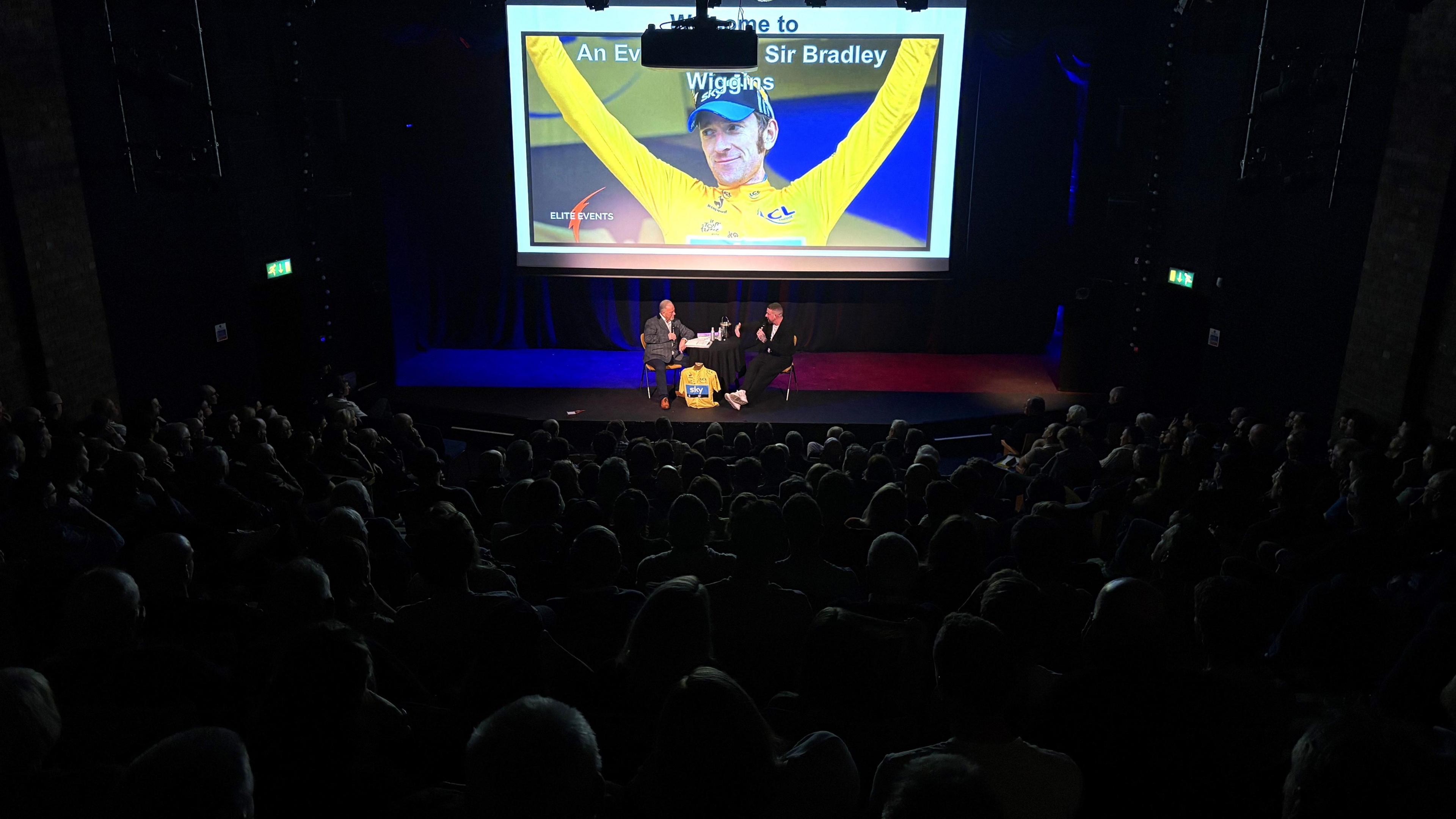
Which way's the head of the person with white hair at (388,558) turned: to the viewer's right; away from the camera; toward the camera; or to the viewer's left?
away from the camera

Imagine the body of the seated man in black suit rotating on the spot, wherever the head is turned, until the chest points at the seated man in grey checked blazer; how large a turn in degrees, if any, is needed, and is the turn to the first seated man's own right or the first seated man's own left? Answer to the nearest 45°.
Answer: approximately 45° to the first seated man's own right

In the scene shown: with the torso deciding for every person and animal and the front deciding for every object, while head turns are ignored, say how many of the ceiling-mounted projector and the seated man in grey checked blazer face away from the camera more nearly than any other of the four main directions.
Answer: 1

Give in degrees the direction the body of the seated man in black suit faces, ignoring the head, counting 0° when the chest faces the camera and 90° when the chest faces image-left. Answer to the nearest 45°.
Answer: approximately 45°

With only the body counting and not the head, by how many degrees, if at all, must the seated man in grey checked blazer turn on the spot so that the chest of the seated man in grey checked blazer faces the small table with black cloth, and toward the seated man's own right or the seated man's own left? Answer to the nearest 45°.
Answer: approximately 45° to the seated man's own left

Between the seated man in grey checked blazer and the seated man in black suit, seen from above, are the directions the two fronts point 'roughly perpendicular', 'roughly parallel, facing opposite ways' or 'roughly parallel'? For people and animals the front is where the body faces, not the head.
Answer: roughly perpendicular

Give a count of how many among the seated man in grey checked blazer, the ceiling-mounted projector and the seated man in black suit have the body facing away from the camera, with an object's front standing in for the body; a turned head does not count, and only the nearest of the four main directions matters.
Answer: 1

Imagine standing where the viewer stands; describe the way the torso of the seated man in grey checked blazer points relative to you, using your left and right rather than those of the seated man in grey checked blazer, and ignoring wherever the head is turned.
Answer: facing the viewer and to the right of the viewer

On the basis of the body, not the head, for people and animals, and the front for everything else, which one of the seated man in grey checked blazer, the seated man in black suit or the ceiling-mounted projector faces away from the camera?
the ceiling-mounted projector

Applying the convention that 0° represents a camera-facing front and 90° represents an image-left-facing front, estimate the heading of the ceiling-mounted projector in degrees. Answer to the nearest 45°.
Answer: approximately 180°

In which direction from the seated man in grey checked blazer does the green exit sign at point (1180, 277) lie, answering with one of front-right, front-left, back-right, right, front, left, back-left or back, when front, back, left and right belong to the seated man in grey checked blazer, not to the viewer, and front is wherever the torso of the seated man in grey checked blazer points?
front-left

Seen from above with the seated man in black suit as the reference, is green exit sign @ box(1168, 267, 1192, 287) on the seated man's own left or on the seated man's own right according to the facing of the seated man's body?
on the seated man's own left

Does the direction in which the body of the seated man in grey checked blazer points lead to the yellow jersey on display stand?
yes

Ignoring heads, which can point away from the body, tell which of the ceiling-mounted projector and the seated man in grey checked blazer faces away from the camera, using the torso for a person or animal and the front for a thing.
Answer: the ceiling-mounted projector

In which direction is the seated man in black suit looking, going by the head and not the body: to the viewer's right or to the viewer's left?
to the viewer's left
